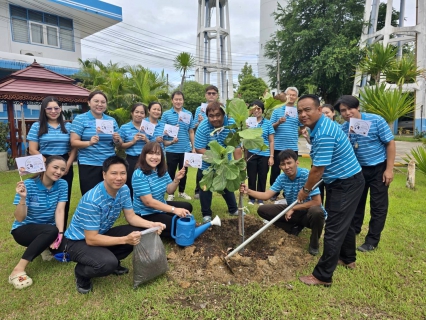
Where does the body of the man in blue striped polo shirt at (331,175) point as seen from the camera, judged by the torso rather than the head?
to the viewer's left

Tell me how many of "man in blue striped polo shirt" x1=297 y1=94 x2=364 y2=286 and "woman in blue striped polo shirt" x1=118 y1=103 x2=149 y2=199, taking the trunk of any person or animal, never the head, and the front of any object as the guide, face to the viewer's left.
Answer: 1

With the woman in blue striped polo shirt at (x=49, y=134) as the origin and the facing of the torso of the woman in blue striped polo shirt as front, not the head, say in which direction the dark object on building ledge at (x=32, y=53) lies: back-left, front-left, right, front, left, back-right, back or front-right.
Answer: back

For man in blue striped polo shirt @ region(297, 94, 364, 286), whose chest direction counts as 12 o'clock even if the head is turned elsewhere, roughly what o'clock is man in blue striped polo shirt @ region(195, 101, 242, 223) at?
man in blue striped polo shirt @ region(195, 101, 242, 223) is roughly at 1 o'clock from man in blue striped polo shirt @ region(297, 94, 364, 286).

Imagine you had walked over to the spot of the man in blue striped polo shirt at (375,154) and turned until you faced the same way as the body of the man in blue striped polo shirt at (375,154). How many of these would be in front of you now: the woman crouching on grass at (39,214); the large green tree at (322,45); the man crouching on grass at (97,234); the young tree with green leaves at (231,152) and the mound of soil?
4

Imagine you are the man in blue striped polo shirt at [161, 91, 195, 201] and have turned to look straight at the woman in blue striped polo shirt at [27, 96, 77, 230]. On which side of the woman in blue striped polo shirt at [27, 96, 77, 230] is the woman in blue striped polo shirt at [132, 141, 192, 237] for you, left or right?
left

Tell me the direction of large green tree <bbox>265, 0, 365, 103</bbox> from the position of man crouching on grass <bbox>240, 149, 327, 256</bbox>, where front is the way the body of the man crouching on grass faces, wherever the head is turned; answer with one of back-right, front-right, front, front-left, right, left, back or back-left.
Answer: back-right

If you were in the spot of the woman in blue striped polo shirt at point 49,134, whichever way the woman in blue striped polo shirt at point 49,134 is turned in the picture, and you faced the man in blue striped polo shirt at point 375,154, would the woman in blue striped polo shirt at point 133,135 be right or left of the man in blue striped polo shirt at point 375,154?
left
